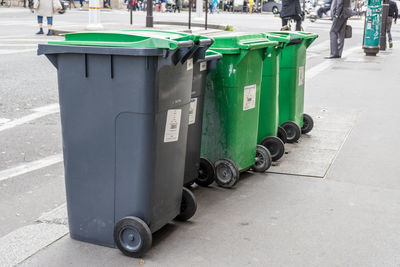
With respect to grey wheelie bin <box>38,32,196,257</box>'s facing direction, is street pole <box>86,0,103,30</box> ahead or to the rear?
ahead

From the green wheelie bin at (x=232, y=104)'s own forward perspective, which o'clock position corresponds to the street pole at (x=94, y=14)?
The street pole is roughly at 1 o'clock from the green wheelie bin.

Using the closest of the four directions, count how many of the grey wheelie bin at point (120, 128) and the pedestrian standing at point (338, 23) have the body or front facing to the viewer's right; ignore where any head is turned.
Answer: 0

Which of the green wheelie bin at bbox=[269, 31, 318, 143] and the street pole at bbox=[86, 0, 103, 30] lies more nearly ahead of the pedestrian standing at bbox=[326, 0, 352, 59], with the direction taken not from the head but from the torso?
the street pole

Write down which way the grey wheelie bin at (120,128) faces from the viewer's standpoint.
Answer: facing away from the viewer and to the left of the viewer

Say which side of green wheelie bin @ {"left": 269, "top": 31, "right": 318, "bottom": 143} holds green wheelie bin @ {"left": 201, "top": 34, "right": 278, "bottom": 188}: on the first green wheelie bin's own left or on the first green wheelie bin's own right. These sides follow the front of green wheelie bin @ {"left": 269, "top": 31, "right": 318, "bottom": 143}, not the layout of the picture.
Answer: on the first green wheelie bin's own left

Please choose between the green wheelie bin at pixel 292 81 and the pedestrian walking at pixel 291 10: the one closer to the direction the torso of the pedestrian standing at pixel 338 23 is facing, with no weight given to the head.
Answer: the pedestrian walking

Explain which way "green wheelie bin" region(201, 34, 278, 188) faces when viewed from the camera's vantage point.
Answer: facing away from the viewer and to the left of the viewer

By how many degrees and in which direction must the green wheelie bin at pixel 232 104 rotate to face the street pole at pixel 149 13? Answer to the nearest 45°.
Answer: approximately 45° to its right

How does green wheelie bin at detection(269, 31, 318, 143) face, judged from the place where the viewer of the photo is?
facing away from the viewer and to the left of the viewer

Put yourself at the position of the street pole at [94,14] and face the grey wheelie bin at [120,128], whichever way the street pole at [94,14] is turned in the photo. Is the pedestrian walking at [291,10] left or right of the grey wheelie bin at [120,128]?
left

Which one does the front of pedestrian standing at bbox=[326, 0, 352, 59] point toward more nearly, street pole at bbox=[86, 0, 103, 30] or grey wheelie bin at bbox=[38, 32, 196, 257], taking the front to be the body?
the street pole

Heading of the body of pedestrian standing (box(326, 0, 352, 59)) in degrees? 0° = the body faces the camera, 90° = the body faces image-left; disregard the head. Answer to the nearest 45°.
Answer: approximately 90°

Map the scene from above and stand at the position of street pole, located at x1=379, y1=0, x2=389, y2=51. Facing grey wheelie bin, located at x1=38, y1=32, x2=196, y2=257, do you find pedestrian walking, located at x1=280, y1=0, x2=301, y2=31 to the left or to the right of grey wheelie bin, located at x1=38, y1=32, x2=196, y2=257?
right
